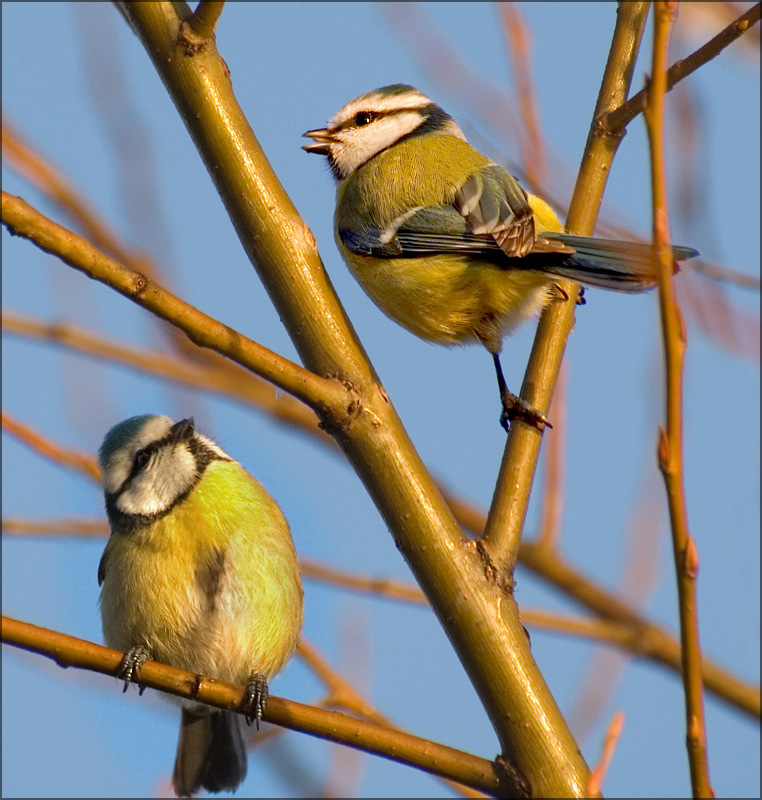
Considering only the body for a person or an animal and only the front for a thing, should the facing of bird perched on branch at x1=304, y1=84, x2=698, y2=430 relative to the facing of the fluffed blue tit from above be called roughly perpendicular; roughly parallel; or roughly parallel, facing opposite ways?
roughly perpendicular

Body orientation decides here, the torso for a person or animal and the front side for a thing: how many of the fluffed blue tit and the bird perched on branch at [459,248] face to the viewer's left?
1

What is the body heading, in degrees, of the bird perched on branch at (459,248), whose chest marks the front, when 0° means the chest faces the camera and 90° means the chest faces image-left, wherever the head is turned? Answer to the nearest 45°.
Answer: approximately 90°
